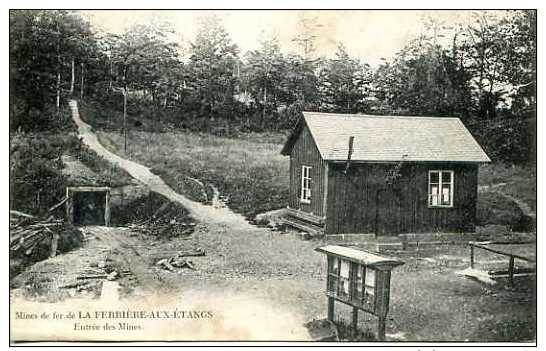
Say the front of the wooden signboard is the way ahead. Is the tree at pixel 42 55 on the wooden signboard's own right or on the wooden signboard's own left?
on the wooden signboard's own right

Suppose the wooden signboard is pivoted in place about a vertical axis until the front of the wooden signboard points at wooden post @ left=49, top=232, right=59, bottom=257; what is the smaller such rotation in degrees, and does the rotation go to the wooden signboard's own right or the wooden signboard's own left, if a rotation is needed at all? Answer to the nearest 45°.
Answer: approximately 45° to the wooden signboard's own right

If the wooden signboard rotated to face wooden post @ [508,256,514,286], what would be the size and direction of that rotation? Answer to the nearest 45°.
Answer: approximately 180°

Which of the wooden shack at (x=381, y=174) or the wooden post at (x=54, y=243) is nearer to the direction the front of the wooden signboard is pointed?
the wooden post

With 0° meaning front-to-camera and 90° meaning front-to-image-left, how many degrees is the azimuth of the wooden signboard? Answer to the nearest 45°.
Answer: approximately 45°

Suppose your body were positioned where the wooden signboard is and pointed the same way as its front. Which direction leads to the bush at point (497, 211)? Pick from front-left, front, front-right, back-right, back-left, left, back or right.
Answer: back
